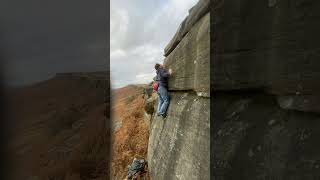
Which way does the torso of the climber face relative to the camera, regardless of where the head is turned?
to the viewer's right
